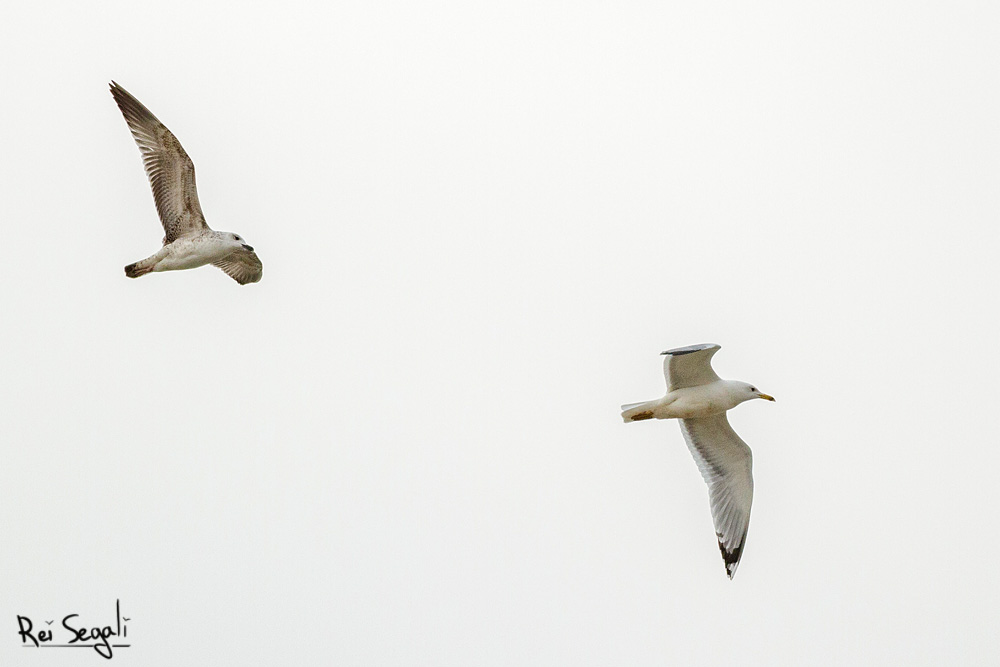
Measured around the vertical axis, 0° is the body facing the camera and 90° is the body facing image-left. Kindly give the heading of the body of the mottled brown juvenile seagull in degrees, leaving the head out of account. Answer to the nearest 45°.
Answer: approximately 270°

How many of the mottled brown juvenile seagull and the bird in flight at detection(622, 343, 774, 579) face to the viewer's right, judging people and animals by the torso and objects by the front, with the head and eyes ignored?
2

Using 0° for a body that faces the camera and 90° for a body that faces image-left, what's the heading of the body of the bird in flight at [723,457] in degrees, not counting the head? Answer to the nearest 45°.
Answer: approximately 270°

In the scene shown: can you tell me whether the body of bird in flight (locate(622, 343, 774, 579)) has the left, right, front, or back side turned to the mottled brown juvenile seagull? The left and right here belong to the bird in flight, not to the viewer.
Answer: back

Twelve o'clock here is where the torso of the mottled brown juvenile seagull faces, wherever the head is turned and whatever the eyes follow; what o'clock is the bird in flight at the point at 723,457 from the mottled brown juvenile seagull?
The bird in flight is roughly at 12 o'clock from the mottled brown juvenile seagull.
